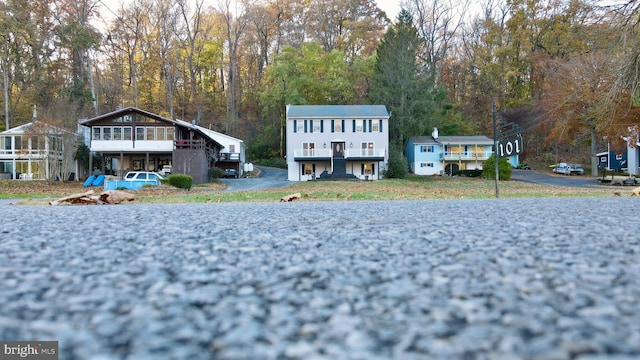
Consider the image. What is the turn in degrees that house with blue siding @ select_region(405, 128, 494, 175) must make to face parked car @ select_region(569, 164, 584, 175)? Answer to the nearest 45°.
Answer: approximately 90° to its left

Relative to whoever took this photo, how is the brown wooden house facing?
facing the viewer

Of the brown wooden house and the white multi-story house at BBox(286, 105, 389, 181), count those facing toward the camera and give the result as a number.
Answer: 2

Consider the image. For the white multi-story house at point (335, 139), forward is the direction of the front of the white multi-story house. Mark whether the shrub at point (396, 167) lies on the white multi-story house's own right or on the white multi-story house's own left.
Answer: on the white multi-story house's own left

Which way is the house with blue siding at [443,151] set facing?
toward the camera

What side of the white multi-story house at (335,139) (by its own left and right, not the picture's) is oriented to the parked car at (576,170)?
left

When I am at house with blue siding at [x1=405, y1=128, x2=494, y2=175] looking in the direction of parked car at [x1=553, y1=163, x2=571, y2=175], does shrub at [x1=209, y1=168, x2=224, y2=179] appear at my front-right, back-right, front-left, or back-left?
back-right

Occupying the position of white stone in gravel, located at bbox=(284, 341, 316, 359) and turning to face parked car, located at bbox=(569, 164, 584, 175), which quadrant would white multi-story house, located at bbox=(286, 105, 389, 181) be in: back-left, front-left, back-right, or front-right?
front-left

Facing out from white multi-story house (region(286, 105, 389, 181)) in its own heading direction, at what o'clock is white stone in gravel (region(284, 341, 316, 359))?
The white stone in gravel is roughly at 12 o'clock from the white multi-story house.

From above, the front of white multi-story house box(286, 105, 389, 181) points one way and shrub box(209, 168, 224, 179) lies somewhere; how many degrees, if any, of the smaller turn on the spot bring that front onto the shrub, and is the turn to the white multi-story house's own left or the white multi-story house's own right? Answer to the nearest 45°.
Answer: approximately 90° to the white multi-story house's own right

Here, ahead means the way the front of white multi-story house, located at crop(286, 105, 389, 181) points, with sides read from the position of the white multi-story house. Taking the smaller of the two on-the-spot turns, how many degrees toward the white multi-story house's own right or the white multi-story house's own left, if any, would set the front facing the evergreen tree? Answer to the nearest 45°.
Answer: approximately 135° to the white multi-story house's own left

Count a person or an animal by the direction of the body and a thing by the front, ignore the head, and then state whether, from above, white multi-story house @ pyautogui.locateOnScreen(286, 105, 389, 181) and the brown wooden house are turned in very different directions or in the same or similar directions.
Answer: same or similar directions

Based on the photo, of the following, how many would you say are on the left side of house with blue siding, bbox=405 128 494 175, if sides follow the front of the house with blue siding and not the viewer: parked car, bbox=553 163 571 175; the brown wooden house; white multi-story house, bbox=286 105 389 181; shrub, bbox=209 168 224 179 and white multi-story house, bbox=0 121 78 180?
1

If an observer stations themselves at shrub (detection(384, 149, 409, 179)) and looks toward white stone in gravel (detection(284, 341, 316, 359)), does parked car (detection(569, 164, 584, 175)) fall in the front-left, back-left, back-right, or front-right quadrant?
back-left

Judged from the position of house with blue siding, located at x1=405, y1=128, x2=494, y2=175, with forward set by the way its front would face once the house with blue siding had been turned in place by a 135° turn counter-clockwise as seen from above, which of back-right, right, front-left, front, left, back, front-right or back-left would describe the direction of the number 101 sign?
back-right

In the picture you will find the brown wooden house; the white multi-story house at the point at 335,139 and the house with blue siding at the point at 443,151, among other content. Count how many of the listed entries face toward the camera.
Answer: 3

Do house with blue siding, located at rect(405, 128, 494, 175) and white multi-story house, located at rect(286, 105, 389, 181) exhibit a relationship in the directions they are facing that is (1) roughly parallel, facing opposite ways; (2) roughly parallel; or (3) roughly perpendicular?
roughly parallel

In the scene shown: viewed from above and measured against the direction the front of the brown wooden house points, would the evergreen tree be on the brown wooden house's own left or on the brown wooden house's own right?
on the brown wooden house's own left

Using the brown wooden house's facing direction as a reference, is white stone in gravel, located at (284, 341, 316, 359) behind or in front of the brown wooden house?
in front
